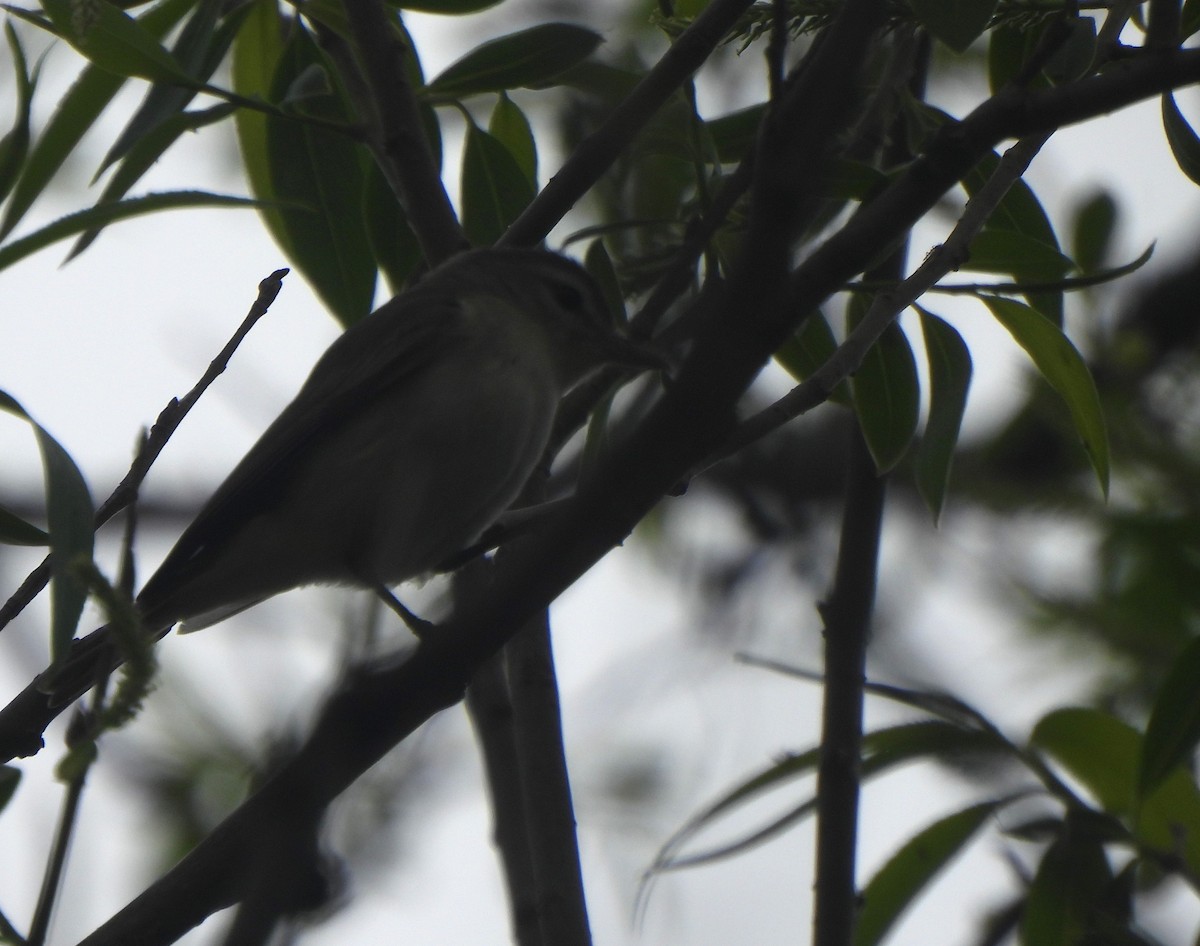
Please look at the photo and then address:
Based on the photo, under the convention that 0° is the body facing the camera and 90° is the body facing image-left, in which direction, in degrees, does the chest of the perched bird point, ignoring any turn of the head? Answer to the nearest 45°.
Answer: approximately 270°
